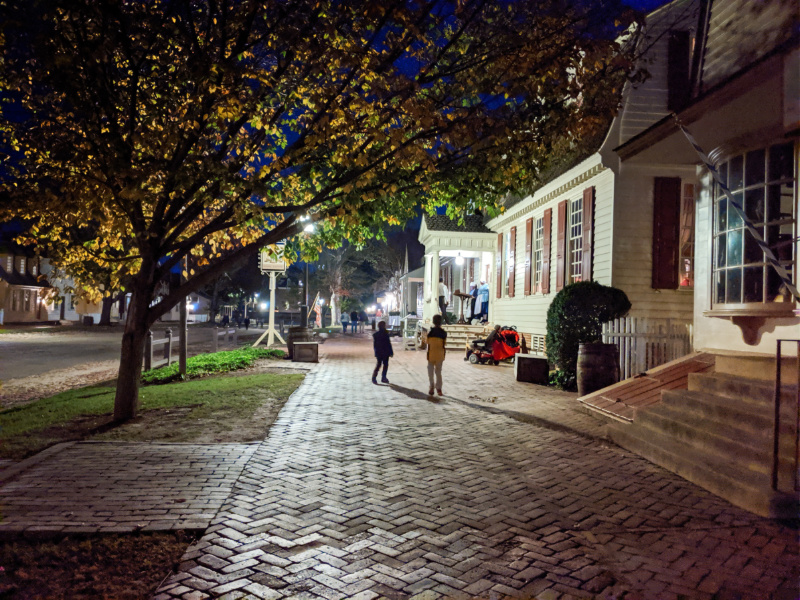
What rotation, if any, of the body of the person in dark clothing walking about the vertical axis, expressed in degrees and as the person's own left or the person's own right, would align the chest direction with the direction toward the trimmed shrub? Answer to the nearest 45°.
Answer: approximately 90° to the person's own right

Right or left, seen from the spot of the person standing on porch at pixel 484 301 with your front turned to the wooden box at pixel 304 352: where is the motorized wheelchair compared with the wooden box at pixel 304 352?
left

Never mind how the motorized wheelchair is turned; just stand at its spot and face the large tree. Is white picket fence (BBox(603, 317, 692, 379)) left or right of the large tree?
left

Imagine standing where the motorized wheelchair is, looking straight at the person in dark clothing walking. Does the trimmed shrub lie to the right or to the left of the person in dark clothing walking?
left

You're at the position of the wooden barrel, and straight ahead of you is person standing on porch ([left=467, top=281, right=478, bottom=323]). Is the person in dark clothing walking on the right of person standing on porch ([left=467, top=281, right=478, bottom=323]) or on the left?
left

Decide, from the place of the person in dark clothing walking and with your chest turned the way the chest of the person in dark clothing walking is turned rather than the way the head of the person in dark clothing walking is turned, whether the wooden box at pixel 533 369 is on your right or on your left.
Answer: on your right

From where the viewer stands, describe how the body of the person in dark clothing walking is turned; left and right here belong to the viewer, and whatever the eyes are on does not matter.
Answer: facing away from the viewer

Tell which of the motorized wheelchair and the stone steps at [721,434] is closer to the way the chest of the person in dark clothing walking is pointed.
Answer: the motorized wheelchair

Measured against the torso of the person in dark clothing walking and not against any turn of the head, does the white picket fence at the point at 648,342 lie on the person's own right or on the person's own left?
on the person's own right

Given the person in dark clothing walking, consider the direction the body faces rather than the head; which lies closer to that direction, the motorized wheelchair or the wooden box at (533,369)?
the motorized wheelchair
